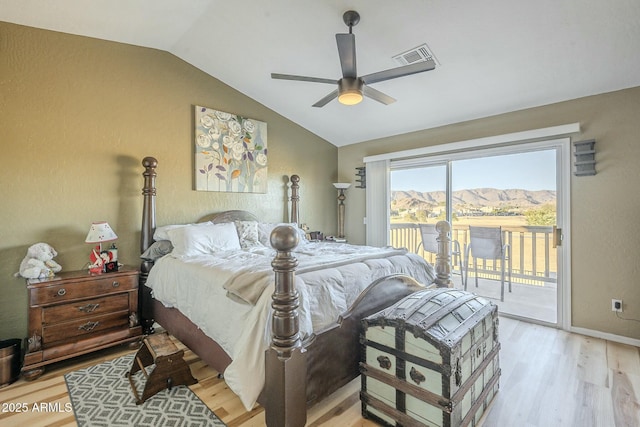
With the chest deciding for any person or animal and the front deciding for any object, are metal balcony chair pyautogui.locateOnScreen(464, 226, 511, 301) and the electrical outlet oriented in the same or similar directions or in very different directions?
very different directions

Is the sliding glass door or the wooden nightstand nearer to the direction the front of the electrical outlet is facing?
the wooden nightstand

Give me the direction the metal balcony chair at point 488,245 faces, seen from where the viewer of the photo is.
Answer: facing away from the viewer and to the right of the viewer

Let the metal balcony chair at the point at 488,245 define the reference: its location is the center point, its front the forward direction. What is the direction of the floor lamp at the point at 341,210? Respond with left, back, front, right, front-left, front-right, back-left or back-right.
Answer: back-left

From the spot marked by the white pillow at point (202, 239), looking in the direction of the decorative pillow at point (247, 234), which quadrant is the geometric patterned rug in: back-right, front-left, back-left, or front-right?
back-right

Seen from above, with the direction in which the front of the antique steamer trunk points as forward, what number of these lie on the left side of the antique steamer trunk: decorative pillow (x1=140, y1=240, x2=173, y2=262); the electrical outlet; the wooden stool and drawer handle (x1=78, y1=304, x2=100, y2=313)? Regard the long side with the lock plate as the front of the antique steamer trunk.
1

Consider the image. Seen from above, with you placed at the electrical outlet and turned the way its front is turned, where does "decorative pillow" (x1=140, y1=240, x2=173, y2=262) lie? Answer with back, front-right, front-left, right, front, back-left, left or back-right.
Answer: front-right

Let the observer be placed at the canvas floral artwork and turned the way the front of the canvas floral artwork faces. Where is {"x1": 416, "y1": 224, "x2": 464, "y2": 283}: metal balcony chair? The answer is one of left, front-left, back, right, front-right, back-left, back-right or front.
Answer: front-left
